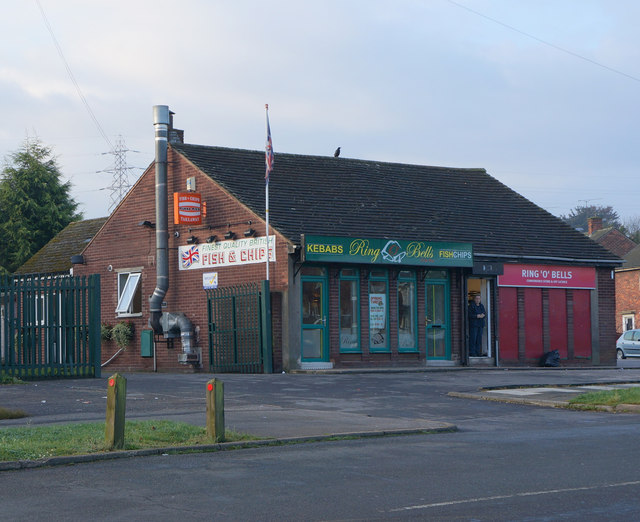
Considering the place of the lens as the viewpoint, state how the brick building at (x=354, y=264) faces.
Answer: facing the viewer and to the right of the viewer

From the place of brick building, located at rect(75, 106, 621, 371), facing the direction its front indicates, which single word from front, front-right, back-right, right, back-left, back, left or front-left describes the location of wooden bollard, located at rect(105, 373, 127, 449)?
front-right

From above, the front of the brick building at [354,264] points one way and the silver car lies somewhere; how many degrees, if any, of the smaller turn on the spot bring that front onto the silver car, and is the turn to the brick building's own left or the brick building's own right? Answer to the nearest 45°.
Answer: approximately 90° to the brick building's own left

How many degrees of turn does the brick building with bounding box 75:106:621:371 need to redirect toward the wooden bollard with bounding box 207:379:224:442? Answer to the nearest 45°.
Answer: approximately 45° to its right

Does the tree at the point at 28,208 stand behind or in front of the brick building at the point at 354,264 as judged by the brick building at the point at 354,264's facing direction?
behind

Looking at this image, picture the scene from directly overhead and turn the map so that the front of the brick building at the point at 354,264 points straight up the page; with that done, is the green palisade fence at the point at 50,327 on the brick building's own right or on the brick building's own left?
on the brick building's own right
